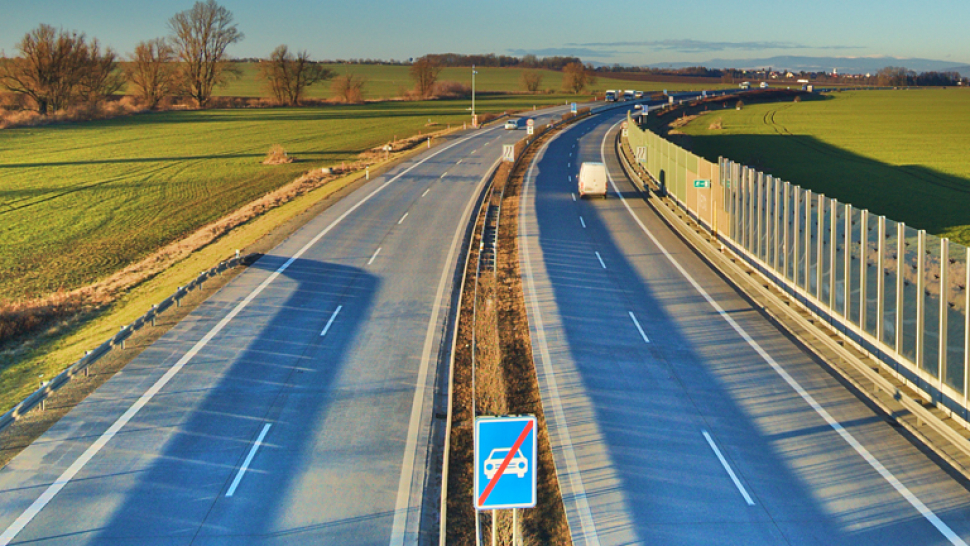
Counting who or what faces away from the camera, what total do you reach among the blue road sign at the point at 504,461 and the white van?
1

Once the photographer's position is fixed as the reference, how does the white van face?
facing away from the viewer

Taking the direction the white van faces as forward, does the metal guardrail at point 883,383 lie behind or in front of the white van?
behind

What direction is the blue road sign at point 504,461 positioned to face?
toward the camera

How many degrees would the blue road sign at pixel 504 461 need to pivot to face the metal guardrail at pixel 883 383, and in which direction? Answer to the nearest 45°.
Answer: approximately 135° to its left

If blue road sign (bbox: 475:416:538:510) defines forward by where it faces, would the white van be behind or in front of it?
behind

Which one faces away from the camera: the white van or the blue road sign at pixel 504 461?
the white van

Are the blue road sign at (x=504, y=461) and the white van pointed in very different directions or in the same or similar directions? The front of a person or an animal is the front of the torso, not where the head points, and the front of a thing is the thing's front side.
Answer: very different directions

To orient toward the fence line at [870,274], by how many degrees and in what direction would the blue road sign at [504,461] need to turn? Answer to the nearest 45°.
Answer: approximately 135° to its left
